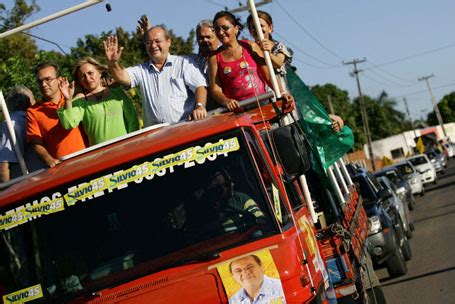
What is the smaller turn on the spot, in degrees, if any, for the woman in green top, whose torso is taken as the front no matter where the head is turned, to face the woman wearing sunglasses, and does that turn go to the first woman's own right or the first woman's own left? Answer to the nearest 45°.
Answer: approximately 90° to the first woman's own left

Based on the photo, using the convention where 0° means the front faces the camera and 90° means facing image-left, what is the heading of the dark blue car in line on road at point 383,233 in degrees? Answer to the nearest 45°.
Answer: approximately 45°

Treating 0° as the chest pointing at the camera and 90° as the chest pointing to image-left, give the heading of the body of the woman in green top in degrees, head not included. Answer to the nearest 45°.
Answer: approximately 0°

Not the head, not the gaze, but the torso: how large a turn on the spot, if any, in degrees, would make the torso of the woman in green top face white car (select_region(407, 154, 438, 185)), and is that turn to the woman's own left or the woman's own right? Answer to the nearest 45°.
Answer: approximately 135° to the woman's own left

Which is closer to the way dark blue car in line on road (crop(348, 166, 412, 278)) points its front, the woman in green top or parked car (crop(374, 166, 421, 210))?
the woman in green top

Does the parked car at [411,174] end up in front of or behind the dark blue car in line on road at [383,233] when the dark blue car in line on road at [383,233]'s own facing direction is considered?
behind

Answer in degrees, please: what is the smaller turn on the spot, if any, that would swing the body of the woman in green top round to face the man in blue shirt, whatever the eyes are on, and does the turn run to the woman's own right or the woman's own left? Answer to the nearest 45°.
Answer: approximately 90° to the woman's own left
